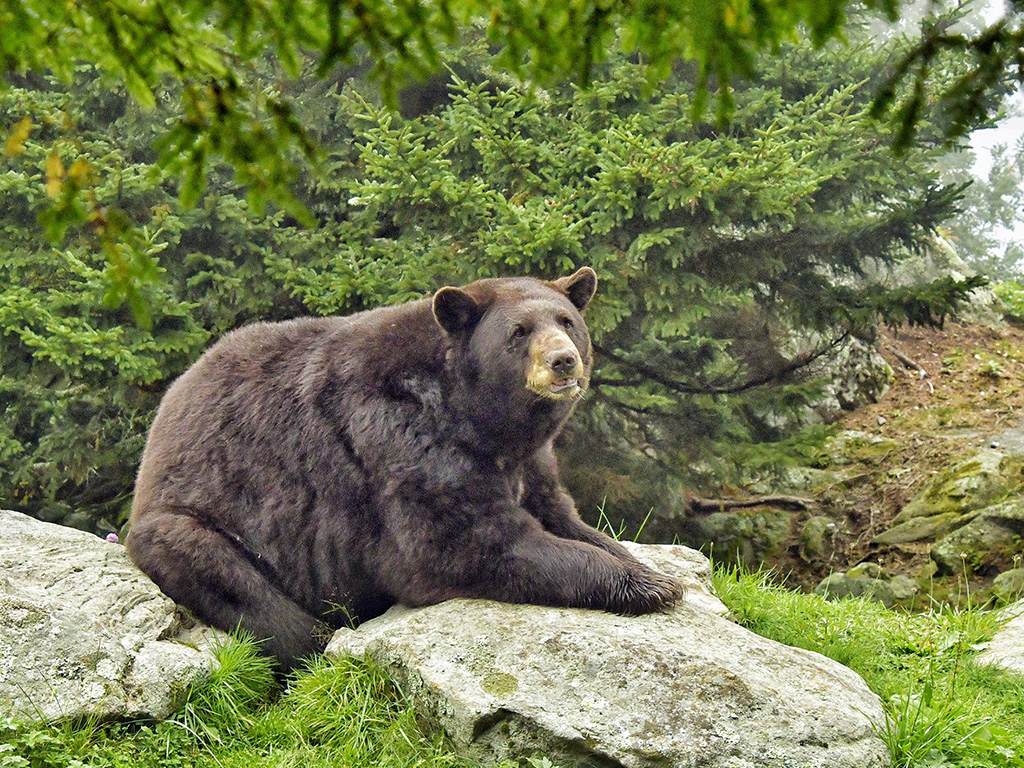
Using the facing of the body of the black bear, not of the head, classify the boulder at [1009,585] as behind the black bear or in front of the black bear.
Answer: in front

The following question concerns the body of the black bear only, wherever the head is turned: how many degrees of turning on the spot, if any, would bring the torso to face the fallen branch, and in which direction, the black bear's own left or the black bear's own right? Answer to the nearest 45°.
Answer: approximately 45° to the black bear's own left

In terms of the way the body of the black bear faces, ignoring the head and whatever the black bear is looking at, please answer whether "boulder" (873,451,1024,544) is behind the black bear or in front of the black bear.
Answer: in front

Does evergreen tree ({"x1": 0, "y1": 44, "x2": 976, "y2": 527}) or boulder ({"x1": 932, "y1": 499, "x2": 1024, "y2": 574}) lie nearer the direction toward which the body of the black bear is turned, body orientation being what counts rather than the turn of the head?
the boulder

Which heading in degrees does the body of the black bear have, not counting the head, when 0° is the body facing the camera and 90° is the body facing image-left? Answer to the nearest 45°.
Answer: approximately 270°

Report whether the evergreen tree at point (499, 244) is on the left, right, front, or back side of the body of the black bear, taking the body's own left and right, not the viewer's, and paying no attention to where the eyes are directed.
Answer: left

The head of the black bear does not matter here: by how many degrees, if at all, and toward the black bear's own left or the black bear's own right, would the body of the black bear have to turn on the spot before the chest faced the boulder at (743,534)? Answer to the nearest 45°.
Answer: approximately 45° to the black bear's own left

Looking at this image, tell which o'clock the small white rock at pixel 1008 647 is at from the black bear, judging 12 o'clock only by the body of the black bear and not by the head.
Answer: The small white rock is roughly at 12 o'clock from the black bear.

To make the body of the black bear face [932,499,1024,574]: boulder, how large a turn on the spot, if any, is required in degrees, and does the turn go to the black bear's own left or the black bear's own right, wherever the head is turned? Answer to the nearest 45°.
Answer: approximately 45° to the black bear's own left
